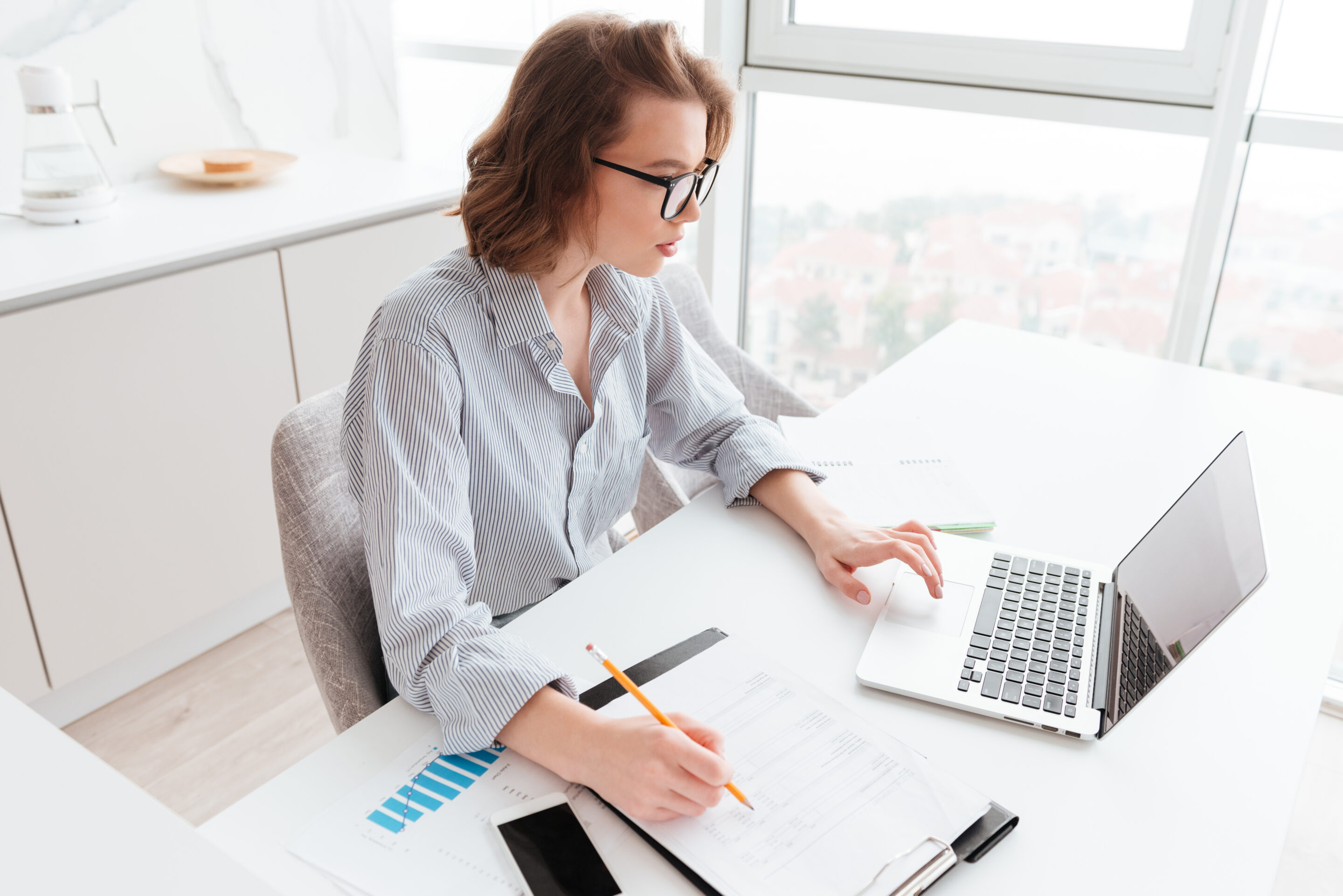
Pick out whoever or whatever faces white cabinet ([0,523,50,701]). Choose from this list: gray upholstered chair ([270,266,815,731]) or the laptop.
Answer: the laptop

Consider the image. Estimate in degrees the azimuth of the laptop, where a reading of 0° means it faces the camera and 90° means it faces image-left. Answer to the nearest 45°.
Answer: approximately 90°

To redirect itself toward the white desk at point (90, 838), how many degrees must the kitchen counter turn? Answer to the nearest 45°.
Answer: approximately 45° to its right

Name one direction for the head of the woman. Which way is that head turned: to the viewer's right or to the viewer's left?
to the viewer's right

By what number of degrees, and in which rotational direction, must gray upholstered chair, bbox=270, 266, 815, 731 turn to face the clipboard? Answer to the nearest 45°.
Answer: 0° — it already faces it

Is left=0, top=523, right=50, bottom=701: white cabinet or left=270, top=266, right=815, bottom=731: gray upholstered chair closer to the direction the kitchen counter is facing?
the gray upholstered chair

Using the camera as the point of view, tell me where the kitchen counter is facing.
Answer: facing the viewer and to the right of the viewer

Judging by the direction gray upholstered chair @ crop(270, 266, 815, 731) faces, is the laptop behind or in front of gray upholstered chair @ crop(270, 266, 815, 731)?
in front

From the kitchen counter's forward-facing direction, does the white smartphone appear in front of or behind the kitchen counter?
in front

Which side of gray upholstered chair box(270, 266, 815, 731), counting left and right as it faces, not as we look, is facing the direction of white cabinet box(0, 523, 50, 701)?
back

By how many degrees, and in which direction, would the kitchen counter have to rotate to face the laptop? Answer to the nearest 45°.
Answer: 0° — it already faces it

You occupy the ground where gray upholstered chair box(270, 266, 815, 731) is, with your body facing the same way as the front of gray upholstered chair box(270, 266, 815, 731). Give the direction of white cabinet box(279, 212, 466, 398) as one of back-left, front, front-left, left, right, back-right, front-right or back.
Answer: back-left

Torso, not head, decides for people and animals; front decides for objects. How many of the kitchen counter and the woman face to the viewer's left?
0

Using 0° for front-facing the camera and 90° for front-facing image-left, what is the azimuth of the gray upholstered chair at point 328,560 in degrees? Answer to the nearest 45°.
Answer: approximately 315°
